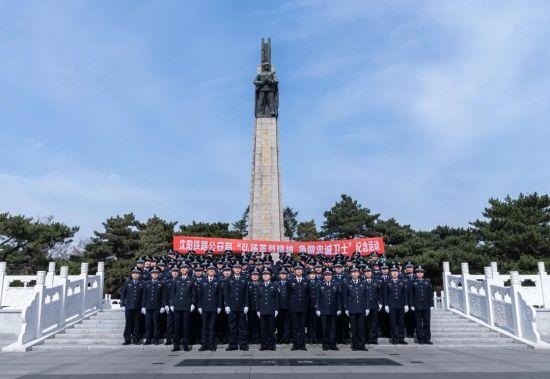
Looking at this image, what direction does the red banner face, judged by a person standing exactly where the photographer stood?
facing the viewer

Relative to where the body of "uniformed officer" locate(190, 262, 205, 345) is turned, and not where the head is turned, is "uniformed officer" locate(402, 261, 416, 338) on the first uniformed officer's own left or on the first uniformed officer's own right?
on the first uniformed officer's own left

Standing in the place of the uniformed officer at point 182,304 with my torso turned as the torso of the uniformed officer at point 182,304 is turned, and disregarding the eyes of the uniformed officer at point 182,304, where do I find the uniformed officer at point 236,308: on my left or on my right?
on my left

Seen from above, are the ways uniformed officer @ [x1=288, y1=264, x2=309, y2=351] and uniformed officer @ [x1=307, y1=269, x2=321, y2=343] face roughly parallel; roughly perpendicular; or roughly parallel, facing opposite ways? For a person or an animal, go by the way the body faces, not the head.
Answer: roughly parallel

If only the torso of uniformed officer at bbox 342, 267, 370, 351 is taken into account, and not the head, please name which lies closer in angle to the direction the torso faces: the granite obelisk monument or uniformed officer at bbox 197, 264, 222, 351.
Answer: the uniformed officer

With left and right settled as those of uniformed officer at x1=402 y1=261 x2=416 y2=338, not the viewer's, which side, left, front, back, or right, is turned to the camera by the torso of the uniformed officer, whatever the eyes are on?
front

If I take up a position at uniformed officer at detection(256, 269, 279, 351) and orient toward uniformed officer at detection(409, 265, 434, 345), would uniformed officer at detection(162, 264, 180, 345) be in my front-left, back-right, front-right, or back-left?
back-left

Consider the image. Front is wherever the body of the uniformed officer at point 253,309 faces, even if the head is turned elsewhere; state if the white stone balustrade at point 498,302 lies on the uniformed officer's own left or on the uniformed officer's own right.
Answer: on the uniformed officer's own left

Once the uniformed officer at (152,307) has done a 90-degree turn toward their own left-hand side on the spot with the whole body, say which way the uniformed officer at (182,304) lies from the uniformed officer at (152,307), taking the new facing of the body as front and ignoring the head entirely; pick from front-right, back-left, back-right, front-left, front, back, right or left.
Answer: front-right

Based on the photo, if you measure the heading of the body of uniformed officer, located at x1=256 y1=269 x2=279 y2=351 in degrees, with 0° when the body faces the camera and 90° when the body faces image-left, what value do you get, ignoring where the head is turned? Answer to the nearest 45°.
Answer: approximately 0°

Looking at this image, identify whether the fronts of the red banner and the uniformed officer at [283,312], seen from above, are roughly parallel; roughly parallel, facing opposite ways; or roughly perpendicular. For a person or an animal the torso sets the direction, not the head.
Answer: roughly parallel

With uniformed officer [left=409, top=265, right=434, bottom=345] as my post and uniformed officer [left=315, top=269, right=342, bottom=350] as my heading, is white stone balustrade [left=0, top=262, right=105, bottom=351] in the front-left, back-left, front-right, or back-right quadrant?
front-right

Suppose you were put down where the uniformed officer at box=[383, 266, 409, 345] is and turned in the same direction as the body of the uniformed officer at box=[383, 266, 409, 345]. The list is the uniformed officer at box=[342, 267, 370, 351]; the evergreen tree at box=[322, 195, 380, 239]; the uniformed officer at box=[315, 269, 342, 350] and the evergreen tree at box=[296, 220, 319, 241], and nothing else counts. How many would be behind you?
2

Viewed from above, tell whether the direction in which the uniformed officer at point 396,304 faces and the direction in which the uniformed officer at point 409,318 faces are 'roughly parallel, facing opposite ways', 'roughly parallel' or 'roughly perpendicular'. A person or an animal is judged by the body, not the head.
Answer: roughly parallel

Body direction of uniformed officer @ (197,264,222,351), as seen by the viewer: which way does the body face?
toward the camera

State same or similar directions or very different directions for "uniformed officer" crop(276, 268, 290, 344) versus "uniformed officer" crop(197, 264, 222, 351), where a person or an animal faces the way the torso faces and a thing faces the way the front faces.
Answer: same or similar directions
